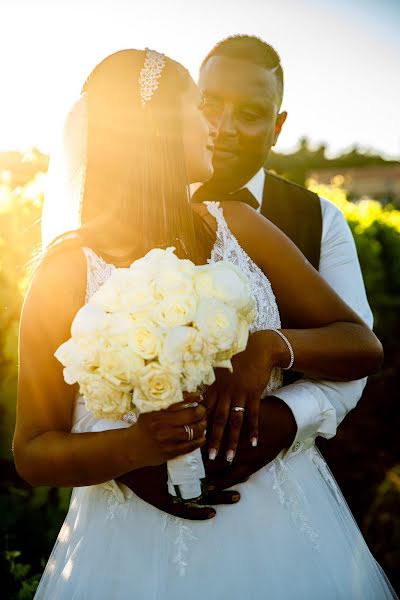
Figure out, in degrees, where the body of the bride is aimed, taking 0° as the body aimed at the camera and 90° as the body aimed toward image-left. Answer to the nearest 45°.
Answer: approximately 0°

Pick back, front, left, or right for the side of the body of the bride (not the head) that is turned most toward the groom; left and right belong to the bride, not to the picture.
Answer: back

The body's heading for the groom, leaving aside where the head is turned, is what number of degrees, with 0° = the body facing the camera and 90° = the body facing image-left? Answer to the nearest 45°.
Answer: approximately 45°

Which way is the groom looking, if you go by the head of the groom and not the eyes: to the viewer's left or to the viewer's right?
to the viewer's left
